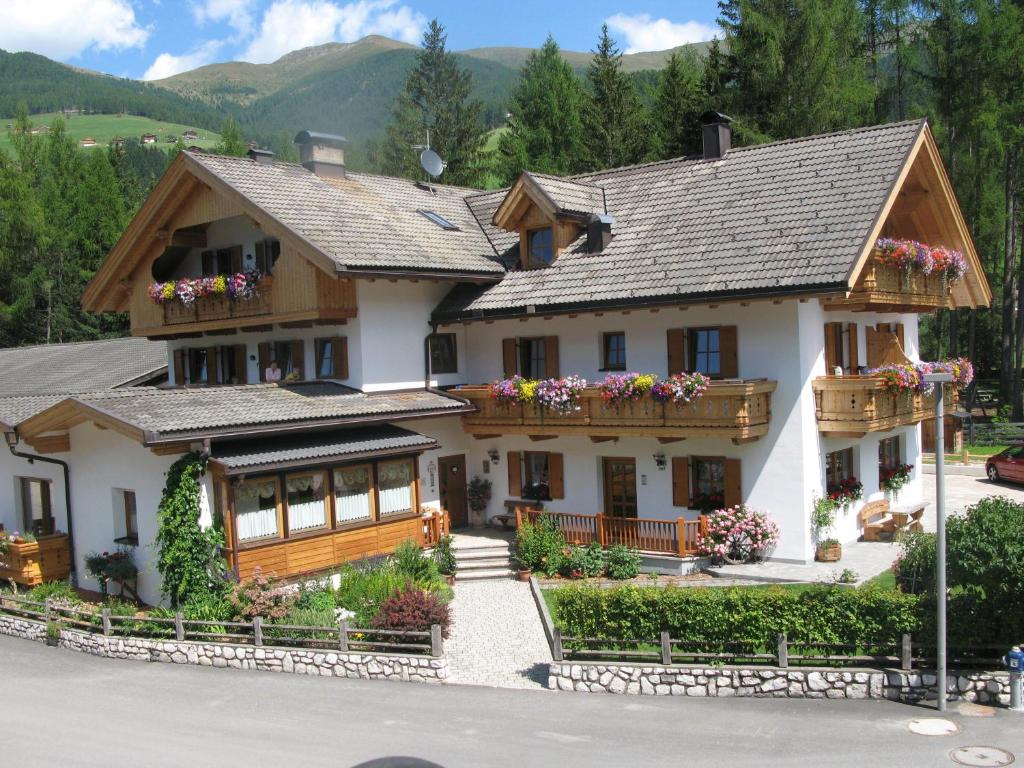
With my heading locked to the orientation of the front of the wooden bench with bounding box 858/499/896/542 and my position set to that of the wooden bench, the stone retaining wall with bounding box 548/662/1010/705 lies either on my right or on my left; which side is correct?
on my right

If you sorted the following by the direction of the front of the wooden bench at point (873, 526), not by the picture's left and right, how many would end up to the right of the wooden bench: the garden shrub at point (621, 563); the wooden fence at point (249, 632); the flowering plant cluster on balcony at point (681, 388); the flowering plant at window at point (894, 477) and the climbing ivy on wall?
4

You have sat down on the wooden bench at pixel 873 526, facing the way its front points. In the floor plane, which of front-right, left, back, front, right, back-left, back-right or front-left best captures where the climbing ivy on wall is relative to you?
right

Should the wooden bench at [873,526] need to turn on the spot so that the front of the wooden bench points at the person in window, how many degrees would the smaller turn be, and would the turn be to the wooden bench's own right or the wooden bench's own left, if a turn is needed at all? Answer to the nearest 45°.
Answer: approximately 135° to the wooden bench's own right

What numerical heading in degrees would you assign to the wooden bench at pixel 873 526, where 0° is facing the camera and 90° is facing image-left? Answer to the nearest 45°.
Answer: approximately 315°

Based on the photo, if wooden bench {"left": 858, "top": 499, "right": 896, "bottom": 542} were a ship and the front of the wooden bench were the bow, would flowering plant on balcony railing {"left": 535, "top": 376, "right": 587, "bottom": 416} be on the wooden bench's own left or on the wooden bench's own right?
on the wooden bench's own right

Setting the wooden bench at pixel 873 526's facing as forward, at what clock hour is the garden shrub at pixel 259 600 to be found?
The garden shrub is roughly at 3 o'clock from the wooden bench.

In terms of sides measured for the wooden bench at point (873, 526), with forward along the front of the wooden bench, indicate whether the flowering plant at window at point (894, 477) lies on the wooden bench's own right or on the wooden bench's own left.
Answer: on the wooden bench's own left

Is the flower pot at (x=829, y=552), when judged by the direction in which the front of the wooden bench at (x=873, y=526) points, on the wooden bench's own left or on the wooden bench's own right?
on the wooden bench's own right

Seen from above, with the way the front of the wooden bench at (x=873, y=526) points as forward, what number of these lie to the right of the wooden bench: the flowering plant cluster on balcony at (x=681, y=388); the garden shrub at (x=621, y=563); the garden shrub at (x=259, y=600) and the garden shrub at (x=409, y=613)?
4

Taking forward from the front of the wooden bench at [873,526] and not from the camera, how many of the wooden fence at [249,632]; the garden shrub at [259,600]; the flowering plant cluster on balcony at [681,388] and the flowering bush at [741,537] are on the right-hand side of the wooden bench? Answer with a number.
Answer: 4

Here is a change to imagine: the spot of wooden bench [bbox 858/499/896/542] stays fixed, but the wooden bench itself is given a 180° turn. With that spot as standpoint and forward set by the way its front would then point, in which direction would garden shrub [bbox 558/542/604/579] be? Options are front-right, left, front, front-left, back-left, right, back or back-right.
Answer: left

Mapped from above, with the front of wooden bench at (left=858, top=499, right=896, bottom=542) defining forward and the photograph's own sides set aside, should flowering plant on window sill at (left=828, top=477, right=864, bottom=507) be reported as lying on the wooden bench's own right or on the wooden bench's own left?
on the wooden bench's own right

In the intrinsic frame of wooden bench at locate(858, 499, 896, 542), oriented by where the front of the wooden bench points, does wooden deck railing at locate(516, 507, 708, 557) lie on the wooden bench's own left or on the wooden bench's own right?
on the wooden bench's own right
